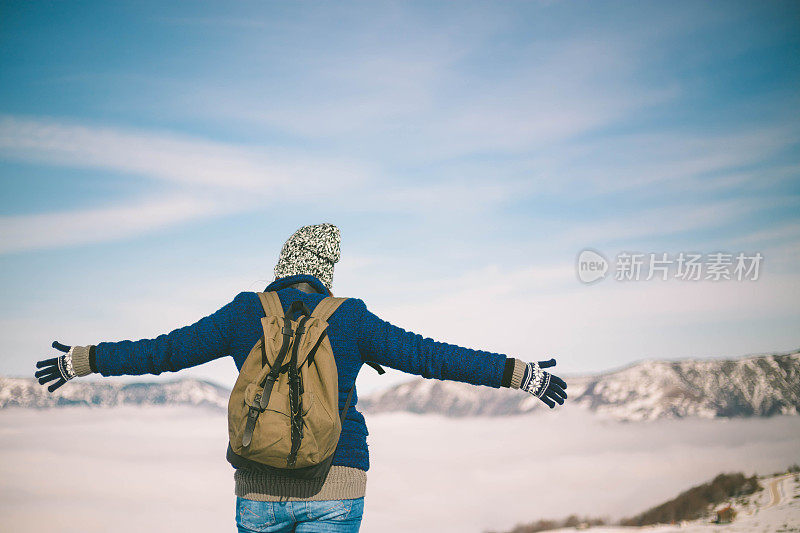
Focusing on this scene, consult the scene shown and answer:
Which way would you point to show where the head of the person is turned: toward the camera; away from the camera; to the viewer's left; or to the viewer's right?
away from the camera

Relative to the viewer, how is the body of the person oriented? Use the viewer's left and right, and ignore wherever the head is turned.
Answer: facing away from the viewer
